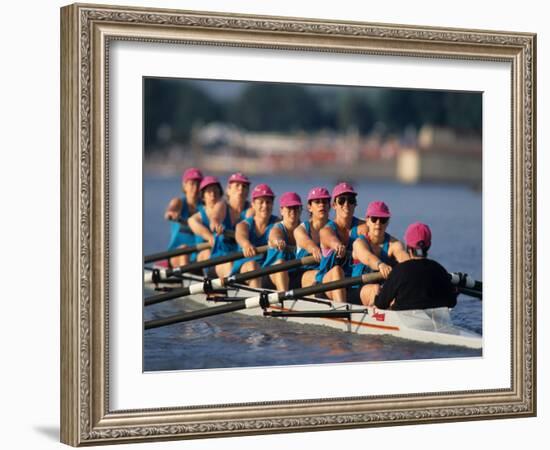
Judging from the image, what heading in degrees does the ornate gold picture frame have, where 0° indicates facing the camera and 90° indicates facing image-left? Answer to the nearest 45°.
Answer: approximately 315°
